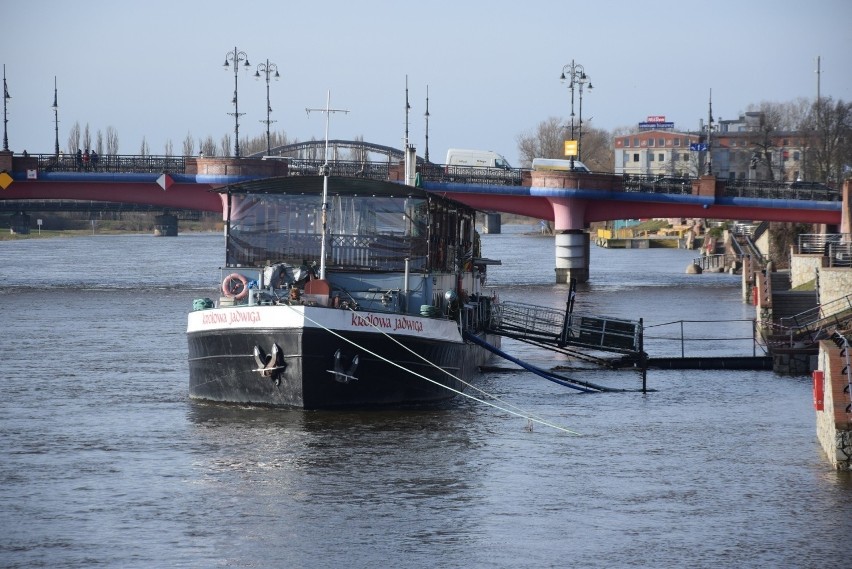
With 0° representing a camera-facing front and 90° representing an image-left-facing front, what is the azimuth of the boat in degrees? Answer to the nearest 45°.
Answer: approximately 0°

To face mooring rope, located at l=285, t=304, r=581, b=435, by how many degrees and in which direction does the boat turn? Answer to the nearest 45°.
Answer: approximately 90° to its left

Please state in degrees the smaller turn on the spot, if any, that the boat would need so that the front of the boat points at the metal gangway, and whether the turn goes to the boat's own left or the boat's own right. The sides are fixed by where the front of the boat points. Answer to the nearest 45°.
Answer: approximately 135° to the boat's own left

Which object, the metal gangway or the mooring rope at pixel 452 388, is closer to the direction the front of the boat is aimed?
the mooring rope
